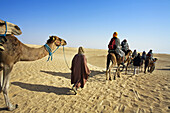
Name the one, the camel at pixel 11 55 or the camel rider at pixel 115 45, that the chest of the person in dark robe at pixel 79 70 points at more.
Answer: the camel rider

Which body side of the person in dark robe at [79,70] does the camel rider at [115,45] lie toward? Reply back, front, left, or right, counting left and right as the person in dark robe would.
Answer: front

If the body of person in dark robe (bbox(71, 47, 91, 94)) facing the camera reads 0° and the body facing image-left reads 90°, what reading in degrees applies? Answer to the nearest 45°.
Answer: approximately 225°

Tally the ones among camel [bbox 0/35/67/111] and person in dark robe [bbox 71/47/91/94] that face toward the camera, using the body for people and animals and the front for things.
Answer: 0

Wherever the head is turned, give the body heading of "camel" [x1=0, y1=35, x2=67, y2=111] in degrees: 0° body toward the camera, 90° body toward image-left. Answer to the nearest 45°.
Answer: approximately 270°

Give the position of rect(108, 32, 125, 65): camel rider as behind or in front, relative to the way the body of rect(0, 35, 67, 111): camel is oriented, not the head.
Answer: in front

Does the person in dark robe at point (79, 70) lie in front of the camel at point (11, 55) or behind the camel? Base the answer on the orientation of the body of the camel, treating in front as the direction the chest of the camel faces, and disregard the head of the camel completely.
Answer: in front
